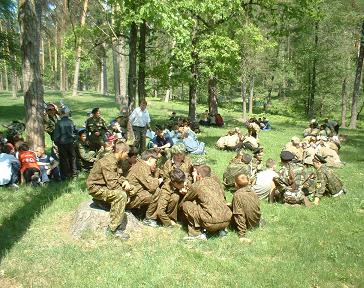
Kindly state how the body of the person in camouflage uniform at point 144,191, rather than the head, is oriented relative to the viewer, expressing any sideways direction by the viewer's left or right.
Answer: facing to the right of the viewer

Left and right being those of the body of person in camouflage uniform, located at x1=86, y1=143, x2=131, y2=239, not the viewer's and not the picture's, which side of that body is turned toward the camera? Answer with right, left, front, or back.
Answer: right

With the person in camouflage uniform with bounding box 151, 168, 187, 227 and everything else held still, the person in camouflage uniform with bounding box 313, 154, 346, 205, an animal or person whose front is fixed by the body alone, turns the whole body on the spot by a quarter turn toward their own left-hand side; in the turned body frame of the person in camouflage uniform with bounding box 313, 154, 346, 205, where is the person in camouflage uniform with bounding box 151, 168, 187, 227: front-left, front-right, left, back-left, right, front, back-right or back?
front-right

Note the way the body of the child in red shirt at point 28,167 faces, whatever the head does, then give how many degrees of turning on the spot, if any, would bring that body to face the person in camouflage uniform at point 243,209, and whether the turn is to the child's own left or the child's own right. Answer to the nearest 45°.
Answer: approximately 135° to the child's own right

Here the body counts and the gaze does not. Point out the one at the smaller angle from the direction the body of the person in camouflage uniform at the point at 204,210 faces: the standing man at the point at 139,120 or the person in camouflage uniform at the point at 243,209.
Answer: the standing man

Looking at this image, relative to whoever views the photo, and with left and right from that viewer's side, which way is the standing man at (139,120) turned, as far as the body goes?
facing the viewer and to the right of the viewer

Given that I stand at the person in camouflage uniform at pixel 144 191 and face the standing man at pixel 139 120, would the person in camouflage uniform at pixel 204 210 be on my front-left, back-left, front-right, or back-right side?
back-right

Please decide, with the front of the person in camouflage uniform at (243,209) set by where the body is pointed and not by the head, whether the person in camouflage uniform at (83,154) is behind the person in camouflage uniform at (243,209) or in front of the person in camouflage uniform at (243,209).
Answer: in front

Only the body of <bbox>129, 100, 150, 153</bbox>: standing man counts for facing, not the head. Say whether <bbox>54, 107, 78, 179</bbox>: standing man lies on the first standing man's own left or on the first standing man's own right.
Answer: on the first standing man's own right

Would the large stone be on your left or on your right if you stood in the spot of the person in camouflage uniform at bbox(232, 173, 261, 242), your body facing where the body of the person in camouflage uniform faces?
on your left

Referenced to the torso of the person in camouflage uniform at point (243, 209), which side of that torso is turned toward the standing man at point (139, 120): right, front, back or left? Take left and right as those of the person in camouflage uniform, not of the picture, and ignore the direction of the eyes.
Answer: front

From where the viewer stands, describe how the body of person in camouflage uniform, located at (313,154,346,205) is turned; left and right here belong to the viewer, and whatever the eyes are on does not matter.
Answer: facing to the left of the viewer

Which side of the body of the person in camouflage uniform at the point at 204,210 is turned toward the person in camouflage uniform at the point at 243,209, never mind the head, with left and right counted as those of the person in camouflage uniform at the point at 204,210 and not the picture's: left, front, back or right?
right

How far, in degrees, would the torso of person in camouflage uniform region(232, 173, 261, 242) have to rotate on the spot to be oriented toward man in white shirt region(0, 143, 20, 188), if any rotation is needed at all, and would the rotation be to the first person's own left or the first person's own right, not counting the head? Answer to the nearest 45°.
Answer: approximately 45° to the first person's own left
